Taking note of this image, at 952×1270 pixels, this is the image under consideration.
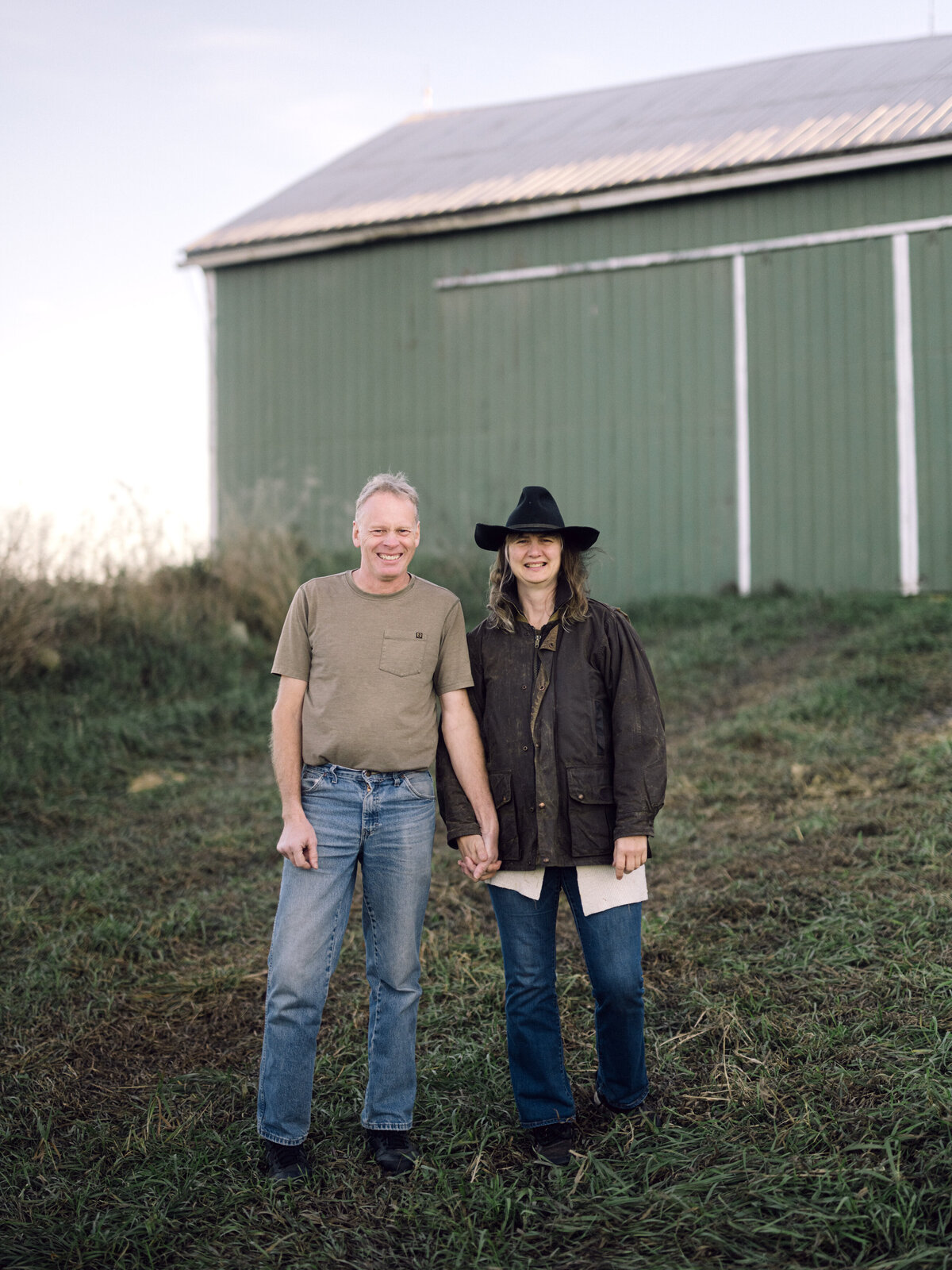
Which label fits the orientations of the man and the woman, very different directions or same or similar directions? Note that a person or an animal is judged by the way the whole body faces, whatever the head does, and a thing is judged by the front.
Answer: same or similar directions

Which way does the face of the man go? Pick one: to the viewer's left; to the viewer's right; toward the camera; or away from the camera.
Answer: toward the camera

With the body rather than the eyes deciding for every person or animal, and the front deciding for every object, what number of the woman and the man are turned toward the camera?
2

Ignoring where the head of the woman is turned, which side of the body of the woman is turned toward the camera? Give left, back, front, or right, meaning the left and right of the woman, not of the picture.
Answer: front

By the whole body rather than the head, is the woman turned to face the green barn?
no

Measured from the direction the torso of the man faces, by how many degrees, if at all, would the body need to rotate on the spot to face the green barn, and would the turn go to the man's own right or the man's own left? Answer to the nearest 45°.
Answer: approximately 180°

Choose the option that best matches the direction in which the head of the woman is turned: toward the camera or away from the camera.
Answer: toward the camera

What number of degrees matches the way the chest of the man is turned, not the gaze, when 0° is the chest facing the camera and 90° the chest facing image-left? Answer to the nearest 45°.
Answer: approximately 0°
